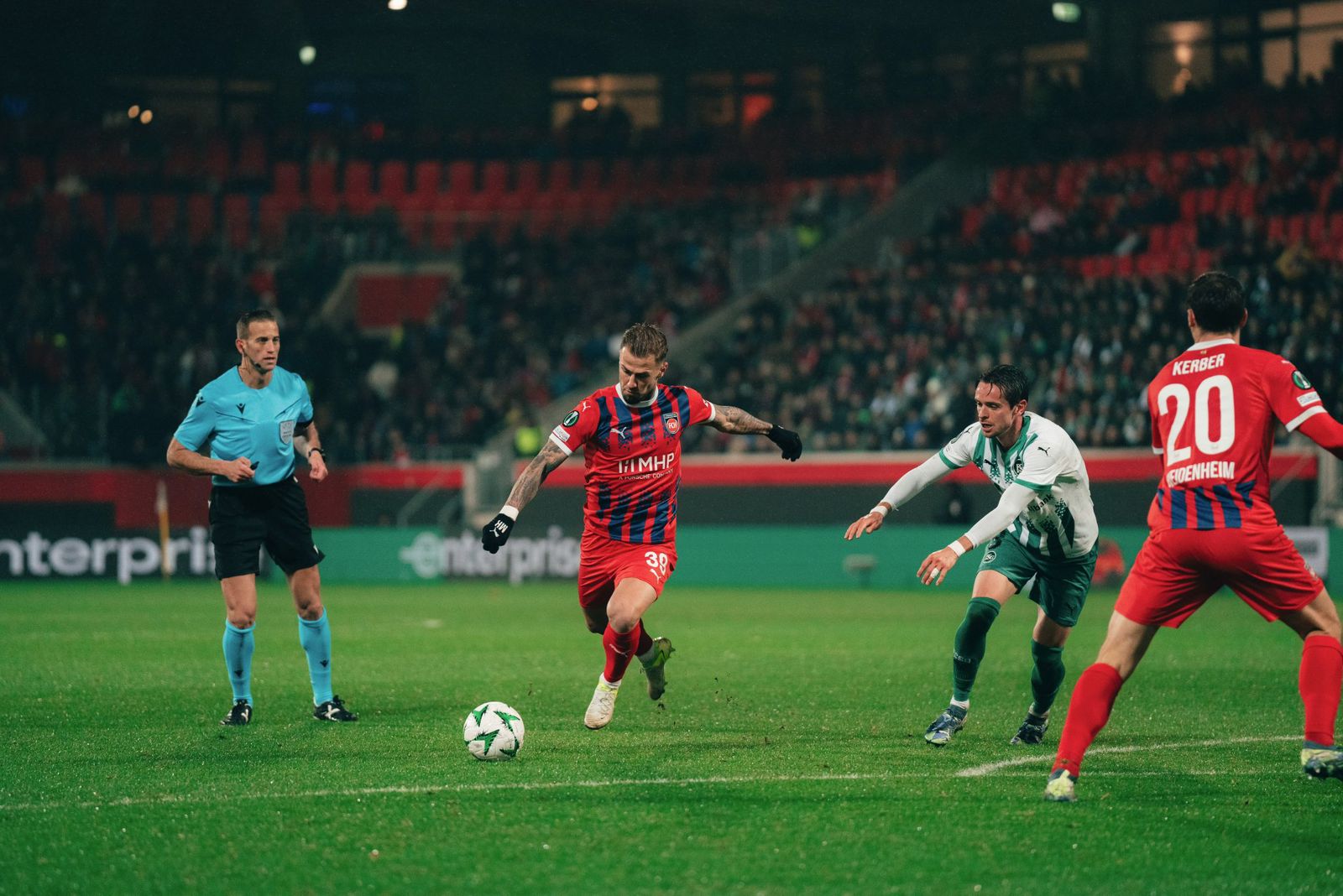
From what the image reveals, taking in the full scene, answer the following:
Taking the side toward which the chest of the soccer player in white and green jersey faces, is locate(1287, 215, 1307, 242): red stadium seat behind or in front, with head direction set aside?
behind

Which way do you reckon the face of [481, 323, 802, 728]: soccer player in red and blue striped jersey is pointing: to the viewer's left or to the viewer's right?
to the viewer's left

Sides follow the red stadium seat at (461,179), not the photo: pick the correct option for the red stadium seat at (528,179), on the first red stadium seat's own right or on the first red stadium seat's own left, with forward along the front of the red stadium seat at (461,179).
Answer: on the first red stadium seat's own left

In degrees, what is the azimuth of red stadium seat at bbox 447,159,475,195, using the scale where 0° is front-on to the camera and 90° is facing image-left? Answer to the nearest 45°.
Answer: approximately 0°

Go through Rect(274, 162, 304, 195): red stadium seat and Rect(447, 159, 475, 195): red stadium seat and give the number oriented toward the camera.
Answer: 2

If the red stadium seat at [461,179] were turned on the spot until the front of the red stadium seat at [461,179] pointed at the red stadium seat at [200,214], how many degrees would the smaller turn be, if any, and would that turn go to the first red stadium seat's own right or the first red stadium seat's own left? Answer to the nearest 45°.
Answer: approximately 90° to the first red stadium seat's own right

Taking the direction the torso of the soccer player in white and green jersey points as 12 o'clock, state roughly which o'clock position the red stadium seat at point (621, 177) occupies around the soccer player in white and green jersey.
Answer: The red stadium seat is roughly at 4 o'clock from the soccer player in white and green jersey.

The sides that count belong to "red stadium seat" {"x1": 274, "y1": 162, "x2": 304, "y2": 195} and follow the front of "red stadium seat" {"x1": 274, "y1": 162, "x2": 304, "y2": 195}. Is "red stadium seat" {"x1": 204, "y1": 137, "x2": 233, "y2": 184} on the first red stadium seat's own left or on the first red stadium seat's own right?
on the first red stadium seat's own right

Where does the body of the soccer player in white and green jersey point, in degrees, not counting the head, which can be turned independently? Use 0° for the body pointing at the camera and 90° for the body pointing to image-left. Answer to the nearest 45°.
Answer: approximately 45°

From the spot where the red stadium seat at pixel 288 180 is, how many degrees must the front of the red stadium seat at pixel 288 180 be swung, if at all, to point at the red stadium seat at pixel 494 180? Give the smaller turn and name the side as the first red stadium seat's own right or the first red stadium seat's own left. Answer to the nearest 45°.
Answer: approximately 90° to the first red stadium seat's own left

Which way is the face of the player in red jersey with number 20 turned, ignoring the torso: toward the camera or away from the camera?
away from the camera
